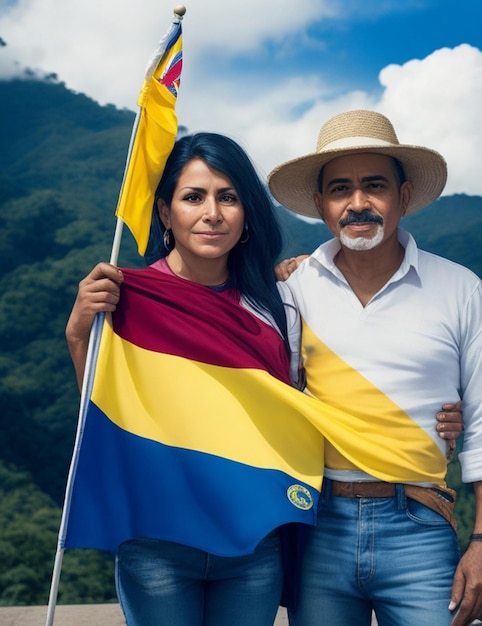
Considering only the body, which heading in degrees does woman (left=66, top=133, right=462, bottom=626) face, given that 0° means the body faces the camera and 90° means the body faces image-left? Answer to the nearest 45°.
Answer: approximately 0°

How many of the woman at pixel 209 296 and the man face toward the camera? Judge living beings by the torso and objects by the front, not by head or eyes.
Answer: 2

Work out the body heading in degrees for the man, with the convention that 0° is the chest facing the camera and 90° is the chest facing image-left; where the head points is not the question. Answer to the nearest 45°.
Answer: approximately 0°
